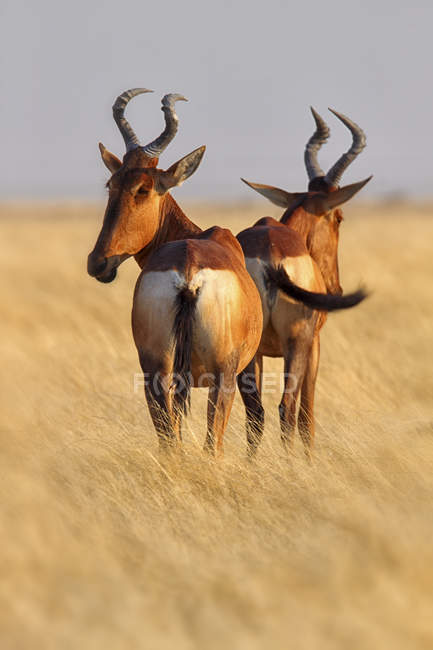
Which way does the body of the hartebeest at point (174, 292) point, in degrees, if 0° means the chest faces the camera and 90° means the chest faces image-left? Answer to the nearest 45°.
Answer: approximately 180°

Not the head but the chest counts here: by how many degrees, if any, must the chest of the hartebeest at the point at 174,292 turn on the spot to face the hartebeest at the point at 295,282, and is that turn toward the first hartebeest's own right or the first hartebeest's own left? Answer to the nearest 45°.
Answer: approximately 45° to the first hartebeest's own right
